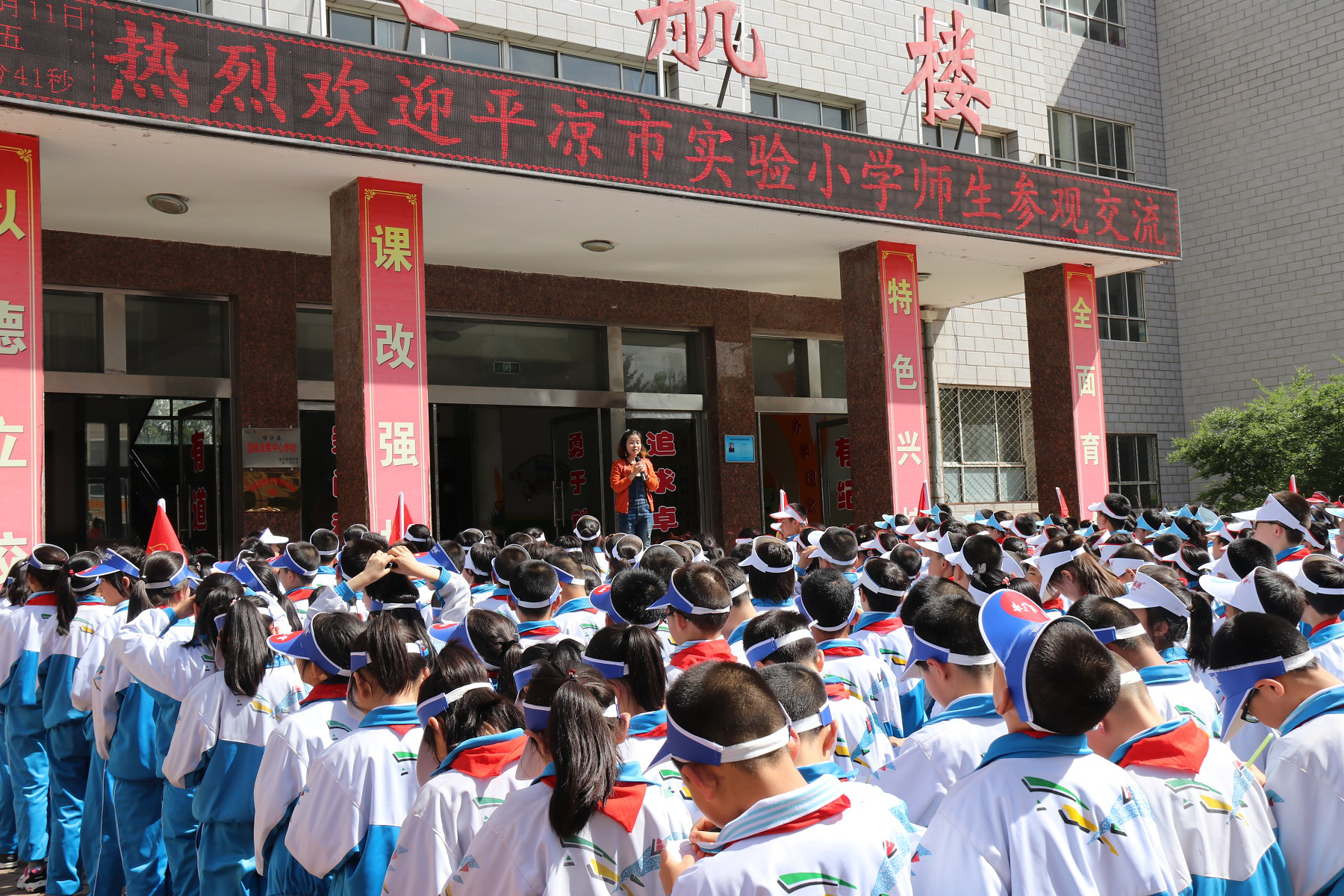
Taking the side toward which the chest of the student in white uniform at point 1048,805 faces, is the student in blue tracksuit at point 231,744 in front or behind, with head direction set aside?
in front

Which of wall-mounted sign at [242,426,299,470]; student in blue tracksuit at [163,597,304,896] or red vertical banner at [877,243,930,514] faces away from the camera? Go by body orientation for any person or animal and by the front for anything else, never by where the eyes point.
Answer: the student in blue tracksuit

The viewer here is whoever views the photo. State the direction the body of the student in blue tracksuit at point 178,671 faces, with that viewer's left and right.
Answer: facing away from the viewer and to the left of the viewer

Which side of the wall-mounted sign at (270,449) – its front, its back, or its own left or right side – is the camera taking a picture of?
front

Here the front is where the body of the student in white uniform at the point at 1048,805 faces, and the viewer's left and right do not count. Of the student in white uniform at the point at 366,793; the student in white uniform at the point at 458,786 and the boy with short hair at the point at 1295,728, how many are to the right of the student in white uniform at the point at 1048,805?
1

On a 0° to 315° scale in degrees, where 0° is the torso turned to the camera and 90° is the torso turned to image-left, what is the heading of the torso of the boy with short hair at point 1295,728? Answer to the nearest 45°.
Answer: approximately 135°

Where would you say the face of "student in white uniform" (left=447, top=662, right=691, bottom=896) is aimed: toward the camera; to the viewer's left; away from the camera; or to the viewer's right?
away from the camera

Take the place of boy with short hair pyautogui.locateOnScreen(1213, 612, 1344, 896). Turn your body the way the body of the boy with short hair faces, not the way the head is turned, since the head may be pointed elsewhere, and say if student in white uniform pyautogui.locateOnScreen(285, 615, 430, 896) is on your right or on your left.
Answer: on your left

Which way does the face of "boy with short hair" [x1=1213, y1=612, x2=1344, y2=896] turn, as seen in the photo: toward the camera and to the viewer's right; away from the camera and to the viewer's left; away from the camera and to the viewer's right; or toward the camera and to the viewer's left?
away from the camera and to the viewer's left

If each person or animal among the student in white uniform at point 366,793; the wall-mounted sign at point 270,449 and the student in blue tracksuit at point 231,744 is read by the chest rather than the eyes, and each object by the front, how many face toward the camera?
1

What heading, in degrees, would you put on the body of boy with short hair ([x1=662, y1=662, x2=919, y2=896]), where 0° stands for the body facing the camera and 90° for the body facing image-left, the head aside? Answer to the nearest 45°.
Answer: approximately 135°

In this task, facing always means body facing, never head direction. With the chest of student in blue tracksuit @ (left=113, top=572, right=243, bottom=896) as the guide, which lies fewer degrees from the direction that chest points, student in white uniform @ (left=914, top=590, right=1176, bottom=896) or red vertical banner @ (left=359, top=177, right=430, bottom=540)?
the red vertical banner

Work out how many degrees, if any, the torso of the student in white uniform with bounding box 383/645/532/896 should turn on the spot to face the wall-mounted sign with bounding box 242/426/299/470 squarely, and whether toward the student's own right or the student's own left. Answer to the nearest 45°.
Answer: approximately 45° to the student's own right

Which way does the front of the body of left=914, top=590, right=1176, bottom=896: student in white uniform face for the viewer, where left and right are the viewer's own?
facing away from the viewer and to the left of the viewer

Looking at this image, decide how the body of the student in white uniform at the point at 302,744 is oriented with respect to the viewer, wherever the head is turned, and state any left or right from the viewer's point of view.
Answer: facing away from the viewer and to the left of the viewer

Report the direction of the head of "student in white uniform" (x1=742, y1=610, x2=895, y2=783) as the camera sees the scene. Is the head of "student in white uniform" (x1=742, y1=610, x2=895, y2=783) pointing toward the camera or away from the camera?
away from the camera

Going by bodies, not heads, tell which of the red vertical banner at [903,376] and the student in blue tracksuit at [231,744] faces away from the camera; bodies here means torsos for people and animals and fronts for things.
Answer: the student in blue tracksuit
